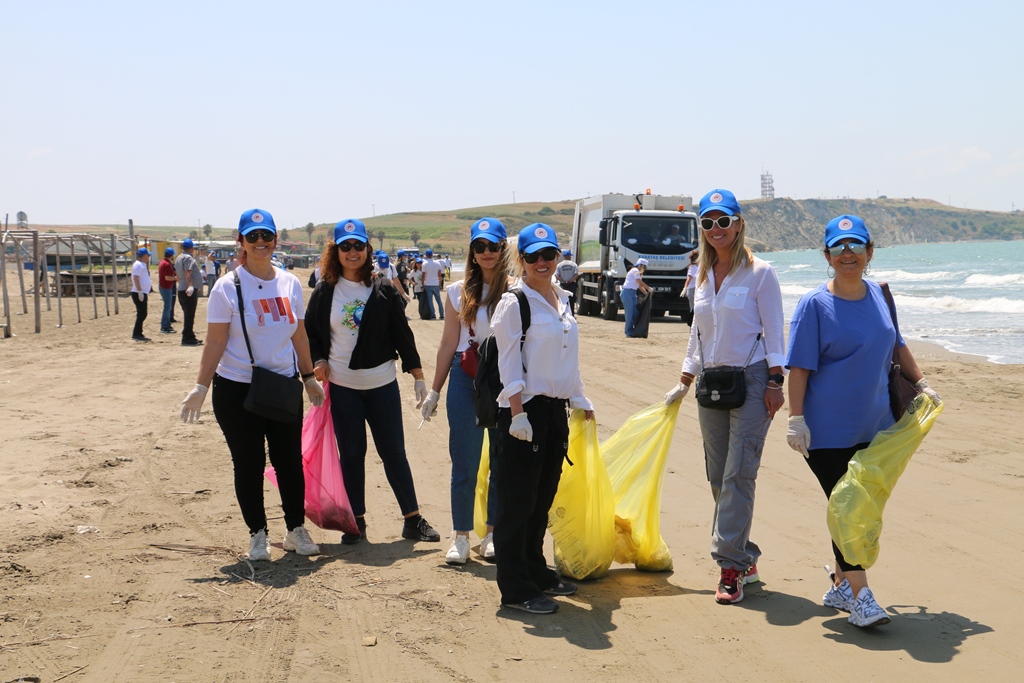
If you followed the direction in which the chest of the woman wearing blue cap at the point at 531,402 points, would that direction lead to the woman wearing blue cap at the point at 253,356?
no

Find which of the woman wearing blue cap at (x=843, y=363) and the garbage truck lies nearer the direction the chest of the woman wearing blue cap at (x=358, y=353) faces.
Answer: the woman wearing blue cap

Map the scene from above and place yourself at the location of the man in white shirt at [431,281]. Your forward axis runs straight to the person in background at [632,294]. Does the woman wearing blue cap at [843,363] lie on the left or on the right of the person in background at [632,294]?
right

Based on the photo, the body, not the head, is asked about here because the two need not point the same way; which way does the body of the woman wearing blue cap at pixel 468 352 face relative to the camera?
toward the camera

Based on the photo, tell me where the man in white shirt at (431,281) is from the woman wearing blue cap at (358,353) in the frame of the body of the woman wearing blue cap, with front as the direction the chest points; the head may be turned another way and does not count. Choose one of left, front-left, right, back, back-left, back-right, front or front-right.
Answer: back

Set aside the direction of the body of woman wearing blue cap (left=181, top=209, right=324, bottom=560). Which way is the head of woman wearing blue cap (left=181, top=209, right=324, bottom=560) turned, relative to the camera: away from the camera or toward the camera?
toward the camera

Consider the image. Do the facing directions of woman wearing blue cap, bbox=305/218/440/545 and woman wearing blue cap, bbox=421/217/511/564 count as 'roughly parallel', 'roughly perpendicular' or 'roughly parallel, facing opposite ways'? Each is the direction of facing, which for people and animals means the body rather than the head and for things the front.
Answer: roughly parallel

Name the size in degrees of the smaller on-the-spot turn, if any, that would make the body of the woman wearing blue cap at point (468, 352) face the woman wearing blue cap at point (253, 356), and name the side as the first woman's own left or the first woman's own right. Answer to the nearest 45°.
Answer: approximately 90° to the first woman's own right

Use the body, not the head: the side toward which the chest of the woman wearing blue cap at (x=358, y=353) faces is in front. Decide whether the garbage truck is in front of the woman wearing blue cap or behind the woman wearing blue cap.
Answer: behind

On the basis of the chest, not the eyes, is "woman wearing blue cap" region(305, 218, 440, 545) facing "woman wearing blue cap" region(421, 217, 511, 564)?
no

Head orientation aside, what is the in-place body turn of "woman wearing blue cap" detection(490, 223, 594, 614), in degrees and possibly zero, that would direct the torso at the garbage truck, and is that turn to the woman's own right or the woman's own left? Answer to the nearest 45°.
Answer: approximately 135° to the woman's own left

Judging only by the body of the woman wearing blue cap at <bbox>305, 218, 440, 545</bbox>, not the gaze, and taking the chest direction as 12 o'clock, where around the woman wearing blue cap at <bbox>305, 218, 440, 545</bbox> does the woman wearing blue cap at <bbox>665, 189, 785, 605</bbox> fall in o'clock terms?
the woman wearing blue cap at <bbox>665, 189, 785, 605</bbox> is roughly at 10 o'clock from the woman wearing blue cap at <bbox>305, 218, 440, 545</bbox>.

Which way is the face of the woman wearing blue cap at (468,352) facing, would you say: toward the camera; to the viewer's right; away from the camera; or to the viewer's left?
toward the camera

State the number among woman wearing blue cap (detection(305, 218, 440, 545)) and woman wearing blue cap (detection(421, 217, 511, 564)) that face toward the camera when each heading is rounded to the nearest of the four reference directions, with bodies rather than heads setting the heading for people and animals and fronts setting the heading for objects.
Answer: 2

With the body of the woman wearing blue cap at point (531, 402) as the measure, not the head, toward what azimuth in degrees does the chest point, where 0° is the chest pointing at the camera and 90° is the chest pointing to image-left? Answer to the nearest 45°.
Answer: approximately 315°

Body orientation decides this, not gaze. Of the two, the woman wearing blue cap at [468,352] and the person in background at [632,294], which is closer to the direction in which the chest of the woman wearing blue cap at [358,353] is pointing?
the woman wearing blue cap

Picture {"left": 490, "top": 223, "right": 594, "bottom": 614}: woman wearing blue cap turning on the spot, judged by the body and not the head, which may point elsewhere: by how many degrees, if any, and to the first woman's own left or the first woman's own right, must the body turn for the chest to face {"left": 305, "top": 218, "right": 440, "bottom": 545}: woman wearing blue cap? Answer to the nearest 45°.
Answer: approximately 180°

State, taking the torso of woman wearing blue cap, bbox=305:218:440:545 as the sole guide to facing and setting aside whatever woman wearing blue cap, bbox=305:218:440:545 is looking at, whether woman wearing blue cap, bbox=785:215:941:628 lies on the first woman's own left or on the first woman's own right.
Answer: on the first woman's own left

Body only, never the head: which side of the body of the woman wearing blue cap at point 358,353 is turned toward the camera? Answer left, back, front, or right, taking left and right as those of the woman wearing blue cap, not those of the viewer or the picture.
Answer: front
